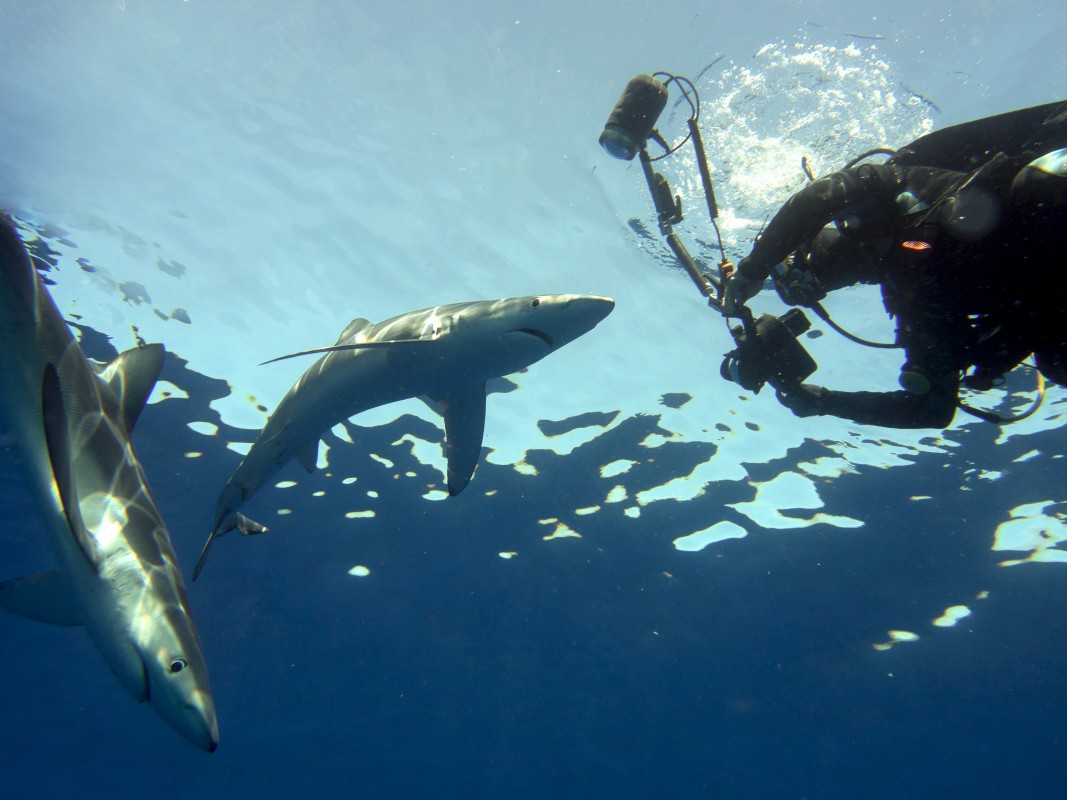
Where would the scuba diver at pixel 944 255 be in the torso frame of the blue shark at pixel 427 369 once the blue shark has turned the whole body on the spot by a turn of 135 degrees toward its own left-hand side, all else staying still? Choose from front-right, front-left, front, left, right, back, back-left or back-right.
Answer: back

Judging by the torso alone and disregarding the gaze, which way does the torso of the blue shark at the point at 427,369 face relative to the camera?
to the viewer's right

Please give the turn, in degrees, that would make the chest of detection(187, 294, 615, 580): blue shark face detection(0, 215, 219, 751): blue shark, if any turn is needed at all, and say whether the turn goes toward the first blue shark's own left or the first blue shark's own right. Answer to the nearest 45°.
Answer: approximately 135° to the first blue shark's own right
